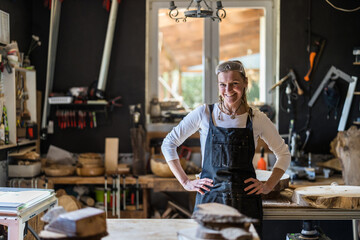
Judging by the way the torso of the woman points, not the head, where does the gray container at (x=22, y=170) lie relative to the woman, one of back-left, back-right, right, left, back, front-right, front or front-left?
back-right

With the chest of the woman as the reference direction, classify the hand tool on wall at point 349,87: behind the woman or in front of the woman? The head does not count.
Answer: behind

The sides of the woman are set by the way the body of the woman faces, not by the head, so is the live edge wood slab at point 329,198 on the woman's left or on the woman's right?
on the woman's left

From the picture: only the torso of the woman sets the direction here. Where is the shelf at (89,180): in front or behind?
behind

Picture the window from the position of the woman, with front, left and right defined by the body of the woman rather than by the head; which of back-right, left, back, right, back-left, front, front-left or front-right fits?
back

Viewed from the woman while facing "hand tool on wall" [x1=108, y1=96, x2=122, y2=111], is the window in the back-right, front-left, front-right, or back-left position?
front-right

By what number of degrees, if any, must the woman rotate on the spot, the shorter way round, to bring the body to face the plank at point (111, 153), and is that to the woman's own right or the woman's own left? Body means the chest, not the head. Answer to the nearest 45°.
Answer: approximately 135° to the woman's own right

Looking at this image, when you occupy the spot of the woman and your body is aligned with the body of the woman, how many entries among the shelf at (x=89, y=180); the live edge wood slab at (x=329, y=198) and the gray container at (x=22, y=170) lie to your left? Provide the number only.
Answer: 1

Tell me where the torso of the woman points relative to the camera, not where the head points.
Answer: toward the camera

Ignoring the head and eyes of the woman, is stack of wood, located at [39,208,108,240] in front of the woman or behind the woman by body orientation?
in front

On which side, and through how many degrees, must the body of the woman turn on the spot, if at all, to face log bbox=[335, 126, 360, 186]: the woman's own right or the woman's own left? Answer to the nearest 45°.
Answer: approximately 135° to the woman's own left

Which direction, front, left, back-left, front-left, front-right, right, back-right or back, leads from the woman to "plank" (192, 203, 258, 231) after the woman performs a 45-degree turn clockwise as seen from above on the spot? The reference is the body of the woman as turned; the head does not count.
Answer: front-left
